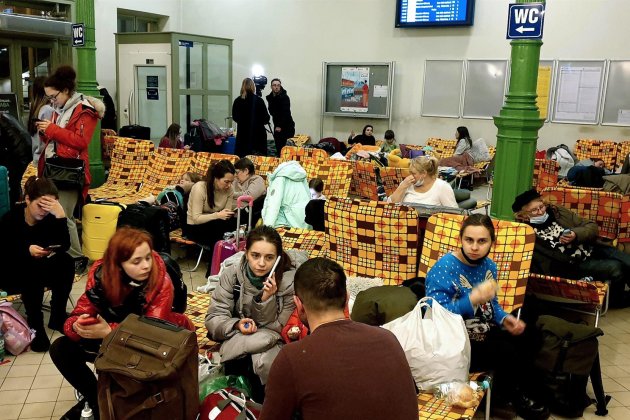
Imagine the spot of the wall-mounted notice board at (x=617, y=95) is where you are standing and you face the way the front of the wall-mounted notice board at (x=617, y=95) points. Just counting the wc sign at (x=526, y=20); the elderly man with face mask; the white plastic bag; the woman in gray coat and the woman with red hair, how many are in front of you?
5

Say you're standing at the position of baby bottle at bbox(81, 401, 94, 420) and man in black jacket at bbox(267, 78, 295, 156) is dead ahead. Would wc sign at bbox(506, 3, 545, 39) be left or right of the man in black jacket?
right

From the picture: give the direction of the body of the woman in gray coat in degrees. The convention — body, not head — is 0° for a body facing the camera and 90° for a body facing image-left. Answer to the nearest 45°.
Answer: approximately 0°

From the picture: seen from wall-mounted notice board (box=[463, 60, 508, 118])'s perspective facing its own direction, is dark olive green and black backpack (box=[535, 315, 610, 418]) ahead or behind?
ahead

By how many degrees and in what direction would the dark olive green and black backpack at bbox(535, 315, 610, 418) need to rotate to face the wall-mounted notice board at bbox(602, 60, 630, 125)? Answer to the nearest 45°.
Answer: approximately 135° to its right

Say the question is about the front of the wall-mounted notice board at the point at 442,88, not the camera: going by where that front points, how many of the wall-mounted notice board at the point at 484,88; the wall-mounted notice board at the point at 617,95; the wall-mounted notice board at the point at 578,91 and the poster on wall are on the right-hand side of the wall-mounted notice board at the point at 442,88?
1

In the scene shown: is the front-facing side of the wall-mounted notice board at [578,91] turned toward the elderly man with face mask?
yes

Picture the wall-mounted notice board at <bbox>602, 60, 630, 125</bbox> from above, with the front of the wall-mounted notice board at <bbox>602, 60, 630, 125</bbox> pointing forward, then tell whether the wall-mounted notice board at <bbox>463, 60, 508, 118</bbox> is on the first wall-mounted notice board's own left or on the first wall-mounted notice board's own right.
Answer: on the first wall-mounted notice board's own right

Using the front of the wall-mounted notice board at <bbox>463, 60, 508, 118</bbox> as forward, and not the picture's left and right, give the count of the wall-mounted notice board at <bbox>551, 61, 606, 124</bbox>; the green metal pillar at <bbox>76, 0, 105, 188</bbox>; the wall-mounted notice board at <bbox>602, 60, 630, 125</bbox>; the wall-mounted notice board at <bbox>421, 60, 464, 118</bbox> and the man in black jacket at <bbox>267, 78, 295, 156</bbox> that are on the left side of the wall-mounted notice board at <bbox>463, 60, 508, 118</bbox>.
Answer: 2

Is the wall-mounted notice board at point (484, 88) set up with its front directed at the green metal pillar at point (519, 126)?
yes
